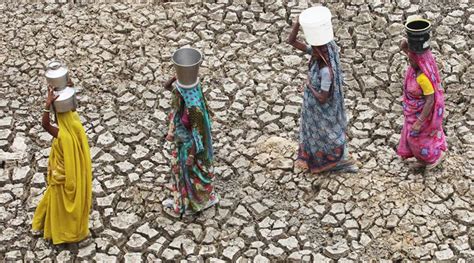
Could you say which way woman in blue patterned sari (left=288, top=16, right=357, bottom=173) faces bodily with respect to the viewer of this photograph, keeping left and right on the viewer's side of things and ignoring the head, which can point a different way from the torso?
facing to the left of the viewer

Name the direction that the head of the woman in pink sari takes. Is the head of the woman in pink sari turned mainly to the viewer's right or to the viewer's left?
to the viewer's left

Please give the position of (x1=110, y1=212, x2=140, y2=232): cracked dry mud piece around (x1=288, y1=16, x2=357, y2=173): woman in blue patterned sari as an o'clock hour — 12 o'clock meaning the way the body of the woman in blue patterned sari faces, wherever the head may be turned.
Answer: The cracked dry mud piece is roughly at 11 o'clock from the woman in blue patterned sari.

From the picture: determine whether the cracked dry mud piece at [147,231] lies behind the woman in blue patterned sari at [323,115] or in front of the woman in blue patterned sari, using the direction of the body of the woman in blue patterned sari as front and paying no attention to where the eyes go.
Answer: in front

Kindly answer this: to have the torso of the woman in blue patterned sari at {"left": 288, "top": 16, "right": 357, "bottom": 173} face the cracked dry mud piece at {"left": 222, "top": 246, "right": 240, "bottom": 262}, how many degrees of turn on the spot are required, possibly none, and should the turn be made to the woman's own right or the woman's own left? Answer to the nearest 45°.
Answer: approximately 45° to the woman's own left

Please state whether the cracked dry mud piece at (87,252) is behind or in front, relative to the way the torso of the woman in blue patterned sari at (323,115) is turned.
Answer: in front

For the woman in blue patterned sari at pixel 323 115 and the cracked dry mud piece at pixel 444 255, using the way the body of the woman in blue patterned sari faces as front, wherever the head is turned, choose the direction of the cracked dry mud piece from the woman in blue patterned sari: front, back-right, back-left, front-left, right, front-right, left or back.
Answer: back-left

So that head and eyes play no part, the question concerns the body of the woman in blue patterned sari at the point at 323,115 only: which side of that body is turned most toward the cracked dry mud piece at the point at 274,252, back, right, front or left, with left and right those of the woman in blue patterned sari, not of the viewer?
left

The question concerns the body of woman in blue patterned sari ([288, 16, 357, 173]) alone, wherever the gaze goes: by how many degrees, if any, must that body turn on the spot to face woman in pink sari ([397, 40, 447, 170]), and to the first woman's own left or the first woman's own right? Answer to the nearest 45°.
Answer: approximately 180°

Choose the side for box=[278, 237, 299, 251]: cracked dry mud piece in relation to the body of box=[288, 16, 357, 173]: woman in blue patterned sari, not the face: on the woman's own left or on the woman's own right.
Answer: on the woman's own left
